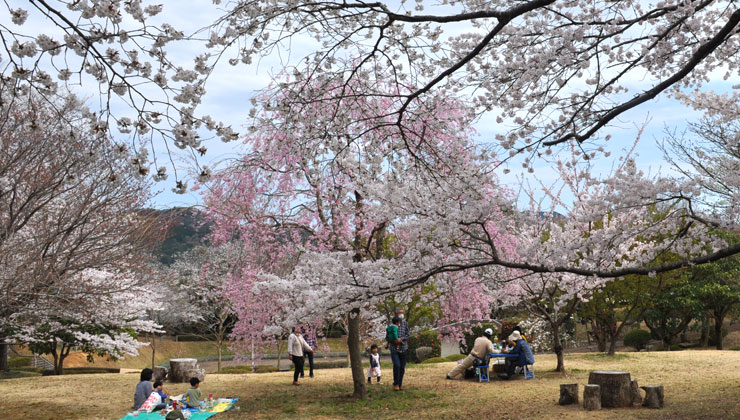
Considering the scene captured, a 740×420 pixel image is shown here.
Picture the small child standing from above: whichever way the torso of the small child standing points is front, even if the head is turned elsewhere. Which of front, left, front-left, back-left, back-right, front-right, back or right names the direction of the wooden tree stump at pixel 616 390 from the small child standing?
front-left

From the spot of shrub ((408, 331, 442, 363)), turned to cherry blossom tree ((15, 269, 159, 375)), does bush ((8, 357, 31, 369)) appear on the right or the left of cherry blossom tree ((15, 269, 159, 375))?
right

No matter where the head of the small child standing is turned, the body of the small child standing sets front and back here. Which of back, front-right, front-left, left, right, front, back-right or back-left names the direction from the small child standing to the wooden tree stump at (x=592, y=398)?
front-left

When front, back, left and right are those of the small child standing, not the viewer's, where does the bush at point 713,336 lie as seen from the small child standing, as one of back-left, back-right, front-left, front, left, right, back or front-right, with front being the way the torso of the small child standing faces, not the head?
back-left

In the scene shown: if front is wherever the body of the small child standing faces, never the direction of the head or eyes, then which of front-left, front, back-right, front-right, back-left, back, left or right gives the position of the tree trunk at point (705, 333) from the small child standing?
back-left

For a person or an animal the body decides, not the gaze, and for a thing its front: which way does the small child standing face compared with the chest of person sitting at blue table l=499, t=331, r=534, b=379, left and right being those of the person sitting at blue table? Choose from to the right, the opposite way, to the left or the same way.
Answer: to the left

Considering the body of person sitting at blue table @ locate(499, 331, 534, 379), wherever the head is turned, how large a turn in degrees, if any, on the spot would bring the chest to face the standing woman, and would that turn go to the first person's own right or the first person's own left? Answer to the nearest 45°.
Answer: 0° — they already face them

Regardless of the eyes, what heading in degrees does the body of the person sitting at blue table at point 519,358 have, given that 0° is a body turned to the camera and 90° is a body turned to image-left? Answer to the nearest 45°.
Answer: approximately 90°

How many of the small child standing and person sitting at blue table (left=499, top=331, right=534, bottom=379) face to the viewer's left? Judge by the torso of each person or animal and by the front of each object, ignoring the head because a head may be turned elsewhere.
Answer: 1

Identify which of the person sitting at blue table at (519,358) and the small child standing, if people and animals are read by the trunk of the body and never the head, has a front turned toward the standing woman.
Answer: the person sitting at blue table

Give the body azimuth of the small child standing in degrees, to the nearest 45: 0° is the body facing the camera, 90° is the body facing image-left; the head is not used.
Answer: approximately 0°

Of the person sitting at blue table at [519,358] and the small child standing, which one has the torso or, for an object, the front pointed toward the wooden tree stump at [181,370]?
the person sitting at blue table

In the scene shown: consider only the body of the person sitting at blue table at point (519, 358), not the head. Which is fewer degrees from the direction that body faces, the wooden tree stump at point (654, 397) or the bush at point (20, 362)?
the bush
